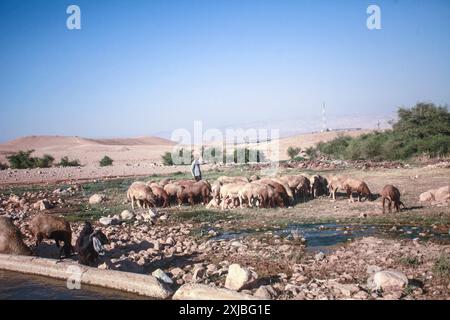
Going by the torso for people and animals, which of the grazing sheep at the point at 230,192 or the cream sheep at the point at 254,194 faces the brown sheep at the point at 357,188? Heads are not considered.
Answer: the cream sheep at the point at 254,194

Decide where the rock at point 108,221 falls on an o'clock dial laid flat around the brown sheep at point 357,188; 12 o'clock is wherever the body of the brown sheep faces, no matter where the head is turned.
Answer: The rock is roughly at 5 o'clock from the brown sheep.

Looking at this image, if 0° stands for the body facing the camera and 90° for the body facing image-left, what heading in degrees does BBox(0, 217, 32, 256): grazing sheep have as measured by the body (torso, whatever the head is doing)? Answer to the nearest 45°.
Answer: approximately 270°

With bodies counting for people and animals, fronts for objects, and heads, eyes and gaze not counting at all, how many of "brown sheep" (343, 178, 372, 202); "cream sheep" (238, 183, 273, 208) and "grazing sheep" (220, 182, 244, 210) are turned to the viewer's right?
2

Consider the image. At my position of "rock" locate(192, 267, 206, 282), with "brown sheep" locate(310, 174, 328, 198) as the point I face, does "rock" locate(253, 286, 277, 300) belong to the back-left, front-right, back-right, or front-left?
back-right

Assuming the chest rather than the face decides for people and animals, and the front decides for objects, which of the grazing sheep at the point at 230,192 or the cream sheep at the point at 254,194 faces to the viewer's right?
the cream sheep

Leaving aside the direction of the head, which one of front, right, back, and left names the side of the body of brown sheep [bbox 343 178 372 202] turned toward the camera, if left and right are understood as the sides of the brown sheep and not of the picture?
right

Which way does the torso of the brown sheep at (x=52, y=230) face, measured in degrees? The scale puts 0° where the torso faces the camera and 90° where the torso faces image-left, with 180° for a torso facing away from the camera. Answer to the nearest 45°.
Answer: approximately 315°
